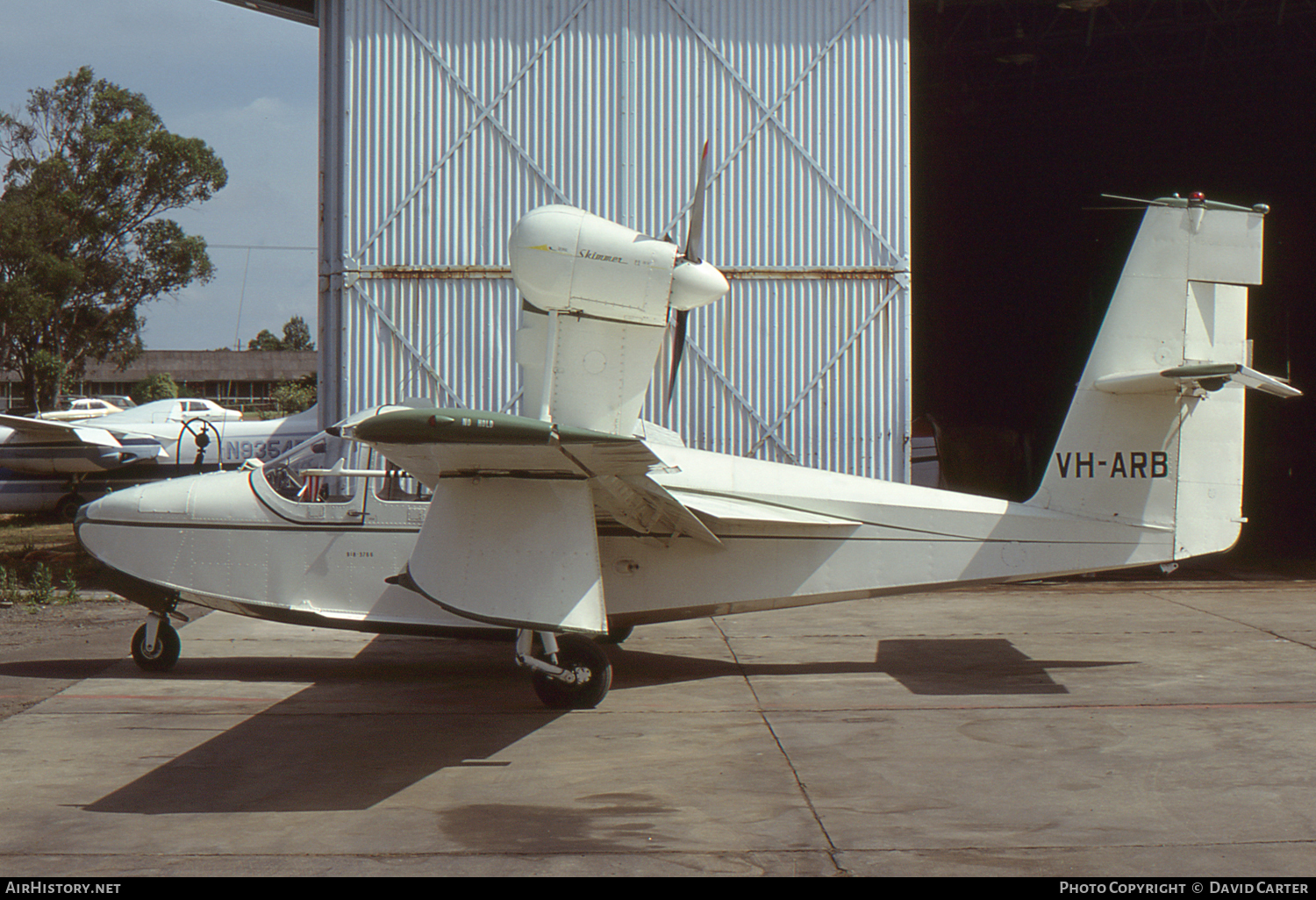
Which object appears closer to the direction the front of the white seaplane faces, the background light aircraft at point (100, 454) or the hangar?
the background light aircraft

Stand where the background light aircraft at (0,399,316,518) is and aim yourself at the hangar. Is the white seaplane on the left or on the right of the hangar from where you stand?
right

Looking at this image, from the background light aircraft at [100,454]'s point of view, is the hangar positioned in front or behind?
behind

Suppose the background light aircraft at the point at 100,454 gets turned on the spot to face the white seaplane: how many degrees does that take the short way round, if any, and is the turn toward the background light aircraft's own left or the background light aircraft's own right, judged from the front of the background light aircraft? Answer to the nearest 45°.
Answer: approximately 90° to the background light aircraft's own left

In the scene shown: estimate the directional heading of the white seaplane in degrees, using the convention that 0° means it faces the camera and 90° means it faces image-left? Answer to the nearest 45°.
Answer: approximately 90°

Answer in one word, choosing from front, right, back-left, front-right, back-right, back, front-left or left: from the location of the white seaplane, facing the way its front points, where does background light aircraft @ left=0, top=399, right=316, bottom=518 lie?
front-right

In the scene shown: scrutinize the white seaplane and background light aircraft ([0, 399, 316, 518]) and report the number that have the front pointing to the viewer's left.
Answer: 2

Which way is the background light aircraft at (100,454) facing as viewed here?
to the viewer's left
